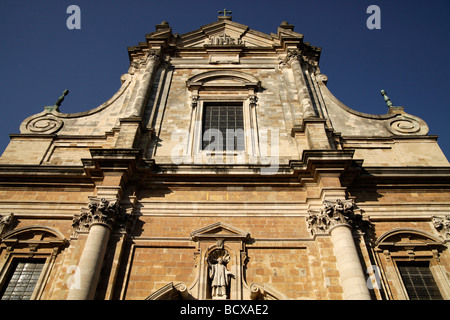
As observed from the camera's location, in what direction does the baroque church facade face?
facing the viewer
